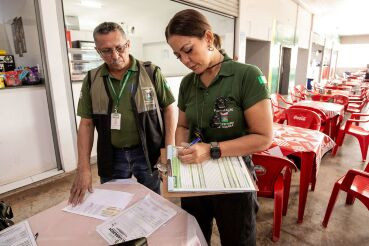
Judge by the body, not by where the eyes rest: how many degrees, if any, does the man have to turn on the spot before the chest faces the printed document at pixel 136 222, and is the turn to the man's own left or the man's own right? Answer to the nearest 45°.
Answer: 0° — they already face it

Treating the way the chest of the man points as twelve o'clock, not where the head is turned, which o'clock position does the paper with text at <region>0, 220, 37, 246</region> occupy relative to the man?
The paper with text is roughly at 1 o'clock from the man.

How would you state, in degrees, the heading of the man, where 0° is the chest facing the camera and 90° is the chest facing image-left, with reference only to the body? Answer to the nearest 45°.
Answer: approximately 0°

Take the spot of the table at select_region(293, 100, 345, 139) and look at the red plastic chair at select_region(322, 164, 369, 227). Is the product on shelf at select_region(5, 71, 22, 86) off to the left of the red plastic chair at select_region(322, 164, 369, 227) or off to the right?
right

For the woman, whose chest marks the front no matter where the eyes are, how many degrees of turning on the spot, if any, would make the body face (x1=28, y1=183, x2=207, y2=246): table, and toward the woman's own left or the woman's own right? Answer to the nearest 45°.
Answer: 0° — they already face it

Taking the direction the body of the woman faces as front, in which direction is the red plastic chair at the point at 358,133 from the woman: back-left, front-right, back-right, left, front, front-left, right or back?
back

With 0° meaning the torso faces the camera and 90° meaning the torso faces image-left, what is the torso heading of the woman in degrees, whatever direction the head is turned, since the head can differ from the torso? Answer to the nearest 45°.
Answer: approximately 45°

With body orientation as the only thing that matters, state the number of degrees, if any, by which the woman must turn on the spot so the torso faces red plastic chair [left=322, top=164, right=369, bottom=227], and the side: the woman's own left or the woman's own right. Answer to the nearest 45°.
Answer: approximately 180°

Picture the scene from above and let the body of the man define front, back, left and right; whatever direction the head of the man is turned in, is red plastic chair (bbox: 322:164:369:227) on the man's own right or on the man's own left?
on the man's own left

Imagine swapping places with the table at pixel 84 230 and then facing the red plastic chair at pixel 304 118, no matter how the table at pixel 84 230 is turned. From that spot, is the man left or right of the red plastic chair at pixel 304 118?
left

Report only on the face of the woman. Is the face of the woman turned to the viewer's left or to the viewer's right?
to the viewer's left

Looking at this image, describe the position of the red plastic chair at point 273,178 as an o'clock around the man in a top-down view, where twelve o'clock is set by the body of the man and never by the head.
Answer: The red plastic chair is roughly at 9 o'clock from the man.

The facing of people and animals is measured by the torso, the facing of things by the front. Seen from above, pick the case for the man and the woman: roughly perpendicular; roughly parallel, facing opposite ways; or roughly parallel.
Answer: roughly parallel
